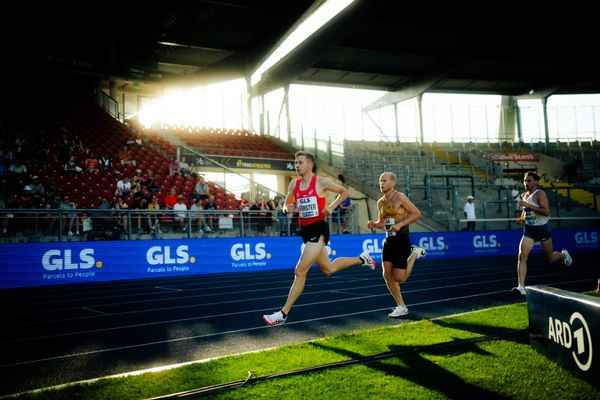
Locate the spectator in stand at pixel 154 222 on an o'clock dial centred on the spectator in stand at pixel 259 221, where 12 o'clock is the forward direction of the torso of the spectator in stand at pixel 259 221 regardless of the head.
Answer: the spectator in stand at pixel 154 222 is roughly at 2 o'clock from the spectator in stand at pixel 259 221.

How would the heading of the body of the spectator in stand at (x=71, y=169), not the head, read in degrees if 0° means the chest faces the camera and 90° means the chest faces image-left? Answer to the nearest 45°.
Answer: approximately 0°

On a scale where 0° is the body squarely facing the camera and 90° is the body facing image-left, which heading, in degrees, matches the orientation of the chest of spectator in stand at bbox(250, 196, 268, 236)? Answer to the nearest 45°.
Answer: approximately 0°

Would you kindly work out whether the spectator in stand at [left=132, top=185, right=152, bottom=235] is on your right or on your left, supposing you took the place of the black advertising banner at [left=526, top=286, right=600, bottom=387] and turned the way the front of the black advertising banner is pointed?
on your right

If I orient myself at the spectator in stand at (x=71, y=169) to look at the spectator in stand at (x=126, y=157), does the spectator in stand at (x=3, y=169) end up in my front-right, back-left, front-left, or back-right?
back-left

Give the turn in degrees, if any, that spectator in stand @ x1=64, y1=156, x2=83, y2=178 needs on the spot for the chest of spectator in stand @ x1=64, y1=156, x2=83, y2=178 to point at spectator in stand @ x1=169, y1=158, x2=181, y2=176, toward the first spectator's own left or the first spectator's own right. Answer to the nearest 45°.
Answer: approximately 135° to the first spectator's own left

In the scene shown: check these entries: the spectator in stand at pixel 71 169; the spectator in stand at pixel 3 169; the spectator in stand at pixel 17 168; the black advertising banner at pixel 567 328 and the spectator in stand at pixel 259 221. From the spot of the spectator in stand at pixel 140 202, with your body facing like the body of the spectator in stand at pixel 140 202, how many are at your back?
3

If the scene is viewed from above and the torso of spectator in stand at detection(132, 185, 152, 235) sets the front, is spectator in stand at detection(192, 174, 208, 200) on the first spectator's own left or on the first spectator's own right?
on the first spectator's own left

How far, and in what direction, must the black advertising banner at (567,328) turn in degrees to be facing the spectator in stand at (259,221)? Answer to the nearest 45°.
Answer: approximately 90° to its right

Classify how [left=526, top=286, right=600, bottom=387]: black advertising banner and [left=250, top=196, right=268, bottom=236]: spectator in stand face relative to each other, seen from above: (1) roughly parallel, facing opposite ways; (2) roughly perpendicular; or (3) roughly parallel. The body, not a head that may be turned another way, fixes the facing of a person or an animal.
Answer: roughly perpendicular

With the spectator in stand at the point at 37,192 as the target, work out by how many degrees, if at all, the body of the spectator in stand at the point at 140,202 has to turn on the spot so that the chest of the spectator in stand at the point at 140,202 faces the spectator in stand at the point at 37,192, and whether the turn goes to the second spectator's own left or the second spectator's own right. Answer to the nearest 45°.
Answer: approximately 135° to the second spectator's own right

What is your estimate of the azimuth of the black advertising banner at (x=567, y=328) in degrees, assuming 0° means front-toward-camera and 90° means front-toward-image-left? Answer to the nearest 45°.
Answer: approximately 45°

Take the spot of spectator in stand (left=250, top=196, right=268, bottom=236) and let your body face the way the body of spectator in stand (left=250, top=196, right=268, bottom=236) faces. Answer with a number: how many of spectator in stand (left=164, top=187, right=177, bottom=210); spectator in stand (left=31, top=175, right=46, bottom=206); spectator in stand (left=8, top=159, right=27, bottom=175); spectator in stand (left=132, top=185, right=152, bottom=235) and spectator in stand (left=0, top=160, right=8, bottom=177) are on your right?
5

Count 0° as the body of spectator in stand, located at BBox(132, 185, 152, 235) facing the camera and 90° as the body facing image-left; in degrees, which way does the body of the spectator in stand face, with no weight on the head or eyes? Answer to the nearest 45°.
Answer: approximately 315°

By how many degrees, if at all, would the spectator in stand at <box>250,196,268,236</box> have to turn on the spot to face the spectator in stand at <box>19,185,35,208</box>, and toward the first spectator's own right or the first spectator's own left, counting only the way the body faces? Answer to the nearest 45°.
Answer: approximately 90° to the first spectator's own right

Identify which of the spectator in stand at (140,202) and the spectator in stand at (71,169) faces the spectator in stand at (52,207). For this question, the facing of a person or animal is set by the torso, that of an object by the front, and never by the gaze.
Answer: the spectator in stand at (71,169)

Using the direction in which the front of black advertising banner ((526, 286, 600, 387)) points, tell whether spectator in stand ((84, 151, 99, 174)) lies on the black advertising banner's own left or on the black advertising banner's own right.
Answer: on the black advertising banner's own right

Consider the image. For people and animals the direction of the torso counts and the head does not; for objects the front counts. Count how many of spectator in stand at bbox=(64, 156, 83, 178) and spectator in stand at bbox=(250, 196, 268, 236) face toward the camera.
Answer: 2
